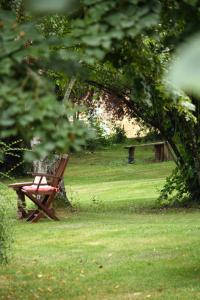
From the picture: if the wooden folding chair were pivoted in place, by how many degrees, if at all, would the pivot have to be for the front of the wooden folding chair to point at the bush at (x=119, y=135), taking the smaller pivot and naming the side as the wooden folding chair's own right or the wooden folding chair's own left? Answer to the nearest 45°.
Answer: approximately 90° to the wooden folding chair's own right

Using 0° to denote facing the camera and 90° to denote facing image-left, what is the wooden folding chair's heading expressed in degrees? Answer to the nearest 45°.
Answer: approximately 90°

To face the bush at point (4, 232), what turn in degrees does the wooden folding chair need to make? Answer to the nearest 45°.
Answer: approximately 90° to its left
